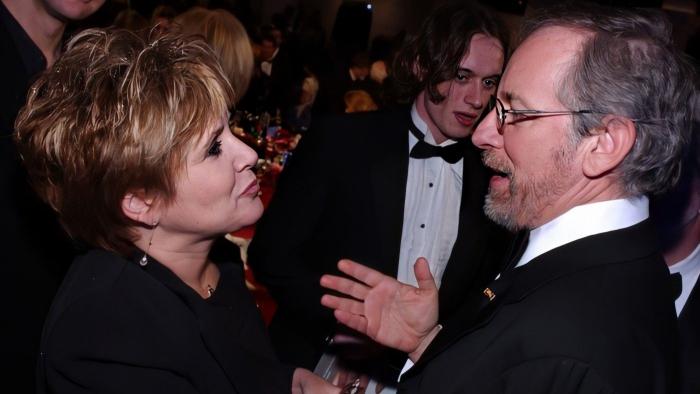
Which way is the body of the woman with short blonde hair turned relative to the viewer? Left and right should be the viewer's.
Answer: facing to the right of the viewer

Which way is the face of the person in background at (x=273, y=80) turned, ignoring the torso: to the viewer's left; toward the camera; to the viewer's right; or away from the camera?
toward the camera

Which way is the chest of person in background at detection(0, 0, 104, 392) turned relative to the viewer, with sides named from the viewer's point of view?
facing the viewer and to the right of the viewer

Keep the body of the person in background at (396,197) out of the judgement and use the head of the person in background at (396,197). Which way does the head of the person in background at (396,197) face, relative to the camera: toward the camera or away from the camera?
toward the camera

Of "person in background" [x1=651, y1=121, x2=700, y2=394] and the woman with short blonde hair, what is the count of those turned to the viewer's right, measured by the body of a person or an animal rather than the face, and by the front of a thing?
1

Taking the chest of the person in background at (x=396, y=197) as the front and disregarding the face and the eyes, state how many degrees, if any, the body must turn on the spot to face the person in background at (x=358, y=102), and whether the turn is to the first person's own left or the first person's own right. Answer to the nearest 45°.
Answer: approximately 135° to the first person's own left

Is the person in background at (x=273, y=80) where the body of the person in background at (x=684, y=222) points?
no

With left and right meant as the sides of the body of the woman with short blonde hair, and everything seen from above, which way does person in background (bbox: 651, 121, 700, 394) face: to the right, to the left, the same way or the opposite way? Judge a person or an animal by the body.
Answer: the opposite way

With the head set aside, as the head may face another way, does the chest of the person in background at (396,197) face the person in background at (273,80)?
no

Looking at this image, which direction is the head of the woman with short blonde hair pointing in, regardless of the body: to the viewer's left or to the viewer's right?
to the viewer's right

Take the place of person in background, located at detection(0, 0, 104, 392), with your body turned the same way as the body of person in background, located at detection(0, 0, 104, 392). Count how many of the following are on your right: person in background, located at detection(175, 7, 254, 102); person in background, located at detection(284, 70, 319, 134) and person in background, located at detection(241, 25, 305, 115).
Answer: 0

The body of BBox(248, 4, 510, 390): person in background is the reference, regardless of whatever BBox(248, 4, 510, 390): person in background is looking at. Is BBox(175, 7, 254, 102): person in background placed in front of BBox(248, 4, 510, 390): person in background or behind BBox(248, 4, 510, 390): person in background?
behind

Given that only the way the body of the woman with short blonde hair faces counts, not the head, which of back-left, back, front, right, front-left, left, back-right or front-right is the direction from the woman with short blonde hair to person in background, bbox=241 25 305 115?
left

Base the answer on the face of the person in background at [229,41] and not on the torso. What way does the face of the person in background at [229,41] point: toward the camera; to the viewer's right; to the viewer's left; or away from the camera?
away from the camera

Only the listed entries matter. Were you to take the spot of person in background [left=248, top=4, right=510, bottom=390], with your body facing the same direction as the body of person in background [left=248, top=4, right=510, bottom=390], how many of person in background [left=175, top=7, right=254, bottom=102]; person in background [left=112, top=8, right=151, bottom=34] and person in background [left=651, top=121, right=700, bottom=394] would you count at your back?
2

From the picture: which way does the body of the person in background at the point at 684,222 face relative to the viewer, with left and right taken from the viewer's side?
facing the viewer and to the left of the viewer

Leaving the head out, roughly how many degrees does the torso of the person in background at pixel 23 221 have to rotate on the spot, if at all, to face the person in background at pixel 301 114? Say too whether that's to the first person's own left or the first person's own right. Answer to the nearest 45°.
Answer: approximately 90° to the first person's own left

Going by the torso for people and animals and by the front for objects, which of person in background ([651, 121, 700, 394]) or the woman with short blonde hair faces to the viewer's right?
the woman with short blonde hair
